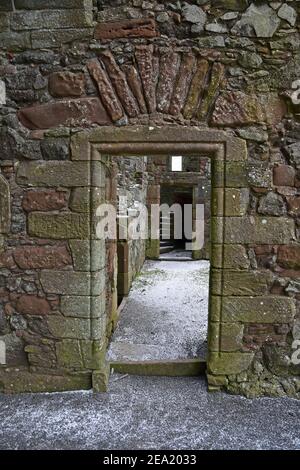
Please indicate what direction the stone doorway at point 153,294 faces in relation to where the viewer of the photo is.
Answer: facing the viewer
